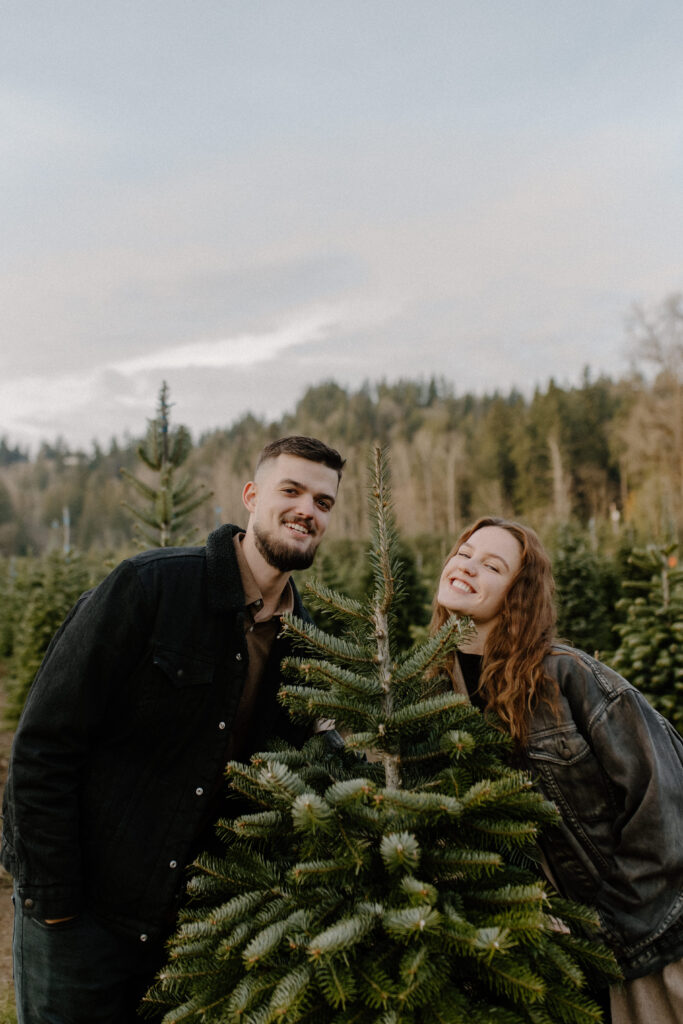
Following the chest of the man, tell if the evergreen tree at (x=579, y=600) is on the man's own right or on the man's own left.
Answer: on the man's own left

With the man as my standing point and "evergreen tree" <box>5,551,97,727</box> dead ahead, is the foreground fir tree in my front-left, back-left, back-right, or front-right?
back-right

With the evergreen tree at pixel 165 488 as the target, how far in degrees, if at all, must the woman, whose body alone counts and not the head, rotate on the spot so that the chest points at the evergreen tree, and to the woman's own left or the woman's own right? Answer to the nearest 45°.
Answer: approximately 90° to the woman's own right

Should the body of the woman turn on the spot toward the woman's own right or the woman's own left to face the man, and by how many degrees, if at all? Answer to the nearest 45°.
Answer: approximately 45° to the woman's own right

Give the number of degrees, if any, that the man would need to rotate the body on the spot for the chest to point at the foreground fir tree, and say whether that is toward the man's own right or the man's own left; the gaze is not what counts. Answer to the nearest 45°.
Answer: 0° — they already face it

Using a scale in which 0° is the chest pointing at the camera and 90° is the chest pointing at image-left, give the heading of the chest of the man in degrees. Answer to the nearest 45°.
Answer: approximately 315°

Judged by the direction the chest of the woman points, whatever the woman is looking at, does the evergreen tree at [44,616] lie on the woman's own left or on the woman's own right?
on the woman's own right

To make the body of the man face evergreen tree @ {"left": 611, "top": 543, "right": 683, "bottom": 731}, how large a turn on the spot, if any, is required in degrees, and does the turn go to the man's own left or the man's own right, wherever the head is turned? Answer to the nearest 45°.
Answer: approximately 90° to the man's own left

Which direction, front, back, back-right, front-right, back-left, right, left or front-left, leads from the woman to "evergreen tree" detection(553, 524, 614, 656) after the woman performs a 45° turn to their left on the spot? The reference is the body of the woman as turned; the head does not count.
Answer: back
